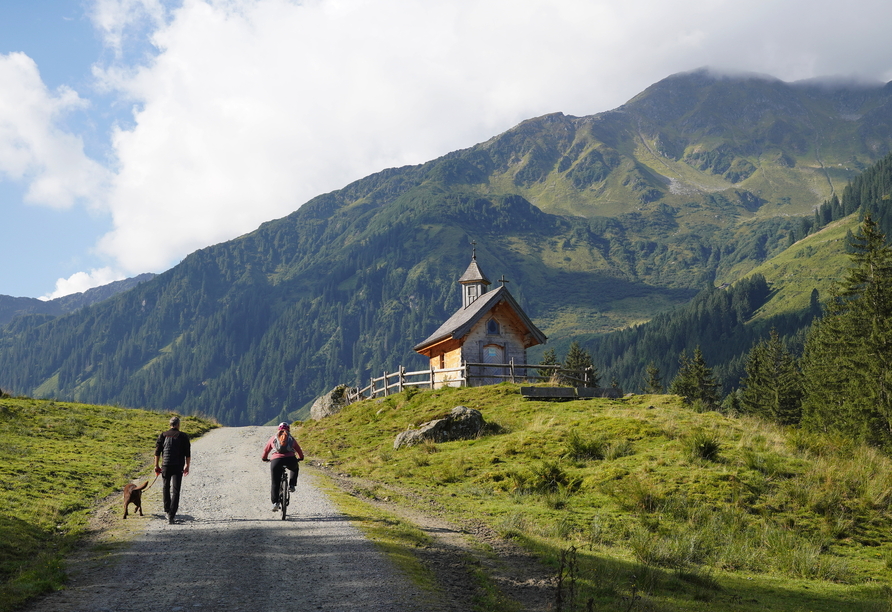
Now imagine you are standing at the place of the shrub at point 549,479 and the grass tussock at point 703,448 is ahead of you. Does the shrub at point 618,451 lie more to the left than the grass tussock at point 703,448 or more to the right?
left

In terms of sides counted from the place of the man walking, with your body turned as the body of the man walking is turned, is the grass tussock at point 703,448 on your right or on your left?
on your right

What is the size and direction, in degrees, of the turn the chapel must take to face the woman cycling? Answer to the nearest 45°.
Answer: approximately 45° to its right

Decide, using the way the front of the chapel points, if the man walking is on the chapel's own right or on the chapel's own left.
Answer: on the chapel's own right

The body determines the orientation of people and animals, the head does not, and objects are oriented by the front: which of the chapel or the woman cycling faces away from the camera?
the woman cycling

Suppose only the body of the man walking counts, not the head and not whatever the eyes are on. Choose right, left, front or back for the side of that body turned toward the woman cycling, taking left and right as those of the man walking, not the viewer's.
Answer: right

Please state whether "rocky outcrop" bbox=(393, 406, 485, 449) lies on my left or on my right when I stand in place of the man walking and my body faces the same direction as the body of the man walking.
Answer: on my right

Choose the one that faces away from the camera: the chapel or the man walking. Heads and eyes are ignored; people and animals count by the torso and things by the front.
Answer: the man walking

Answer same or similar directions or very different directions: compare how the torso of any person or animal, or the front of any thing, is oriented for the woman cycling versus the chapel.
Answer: very different directions

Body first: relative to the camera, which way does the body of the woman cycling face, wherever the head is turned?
away from the camera

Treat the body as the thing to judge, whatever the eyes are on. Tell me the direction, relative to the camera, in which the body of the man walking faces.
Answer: away from the camera

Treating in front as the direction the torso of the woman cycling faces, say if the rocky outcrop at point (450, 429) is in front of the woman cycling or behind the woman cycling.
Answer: in front

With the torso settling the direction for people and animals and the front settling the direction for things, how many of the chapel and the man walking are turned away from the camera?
1

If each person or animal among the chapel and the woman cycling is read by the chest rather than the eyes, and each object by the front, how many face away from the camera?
1

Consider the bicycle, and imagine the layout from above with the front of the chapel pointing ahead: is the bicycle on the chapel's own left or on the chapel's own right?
on the chapel's own right

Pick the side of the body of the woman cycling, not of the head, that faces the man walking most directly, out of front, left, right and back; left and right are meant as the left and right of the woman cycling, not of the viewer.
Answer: left

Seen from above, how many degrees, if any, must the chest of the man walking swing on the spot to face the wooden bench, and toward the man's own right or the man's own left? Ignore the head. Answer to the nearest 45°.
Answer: approximately 45° to the man's own right
